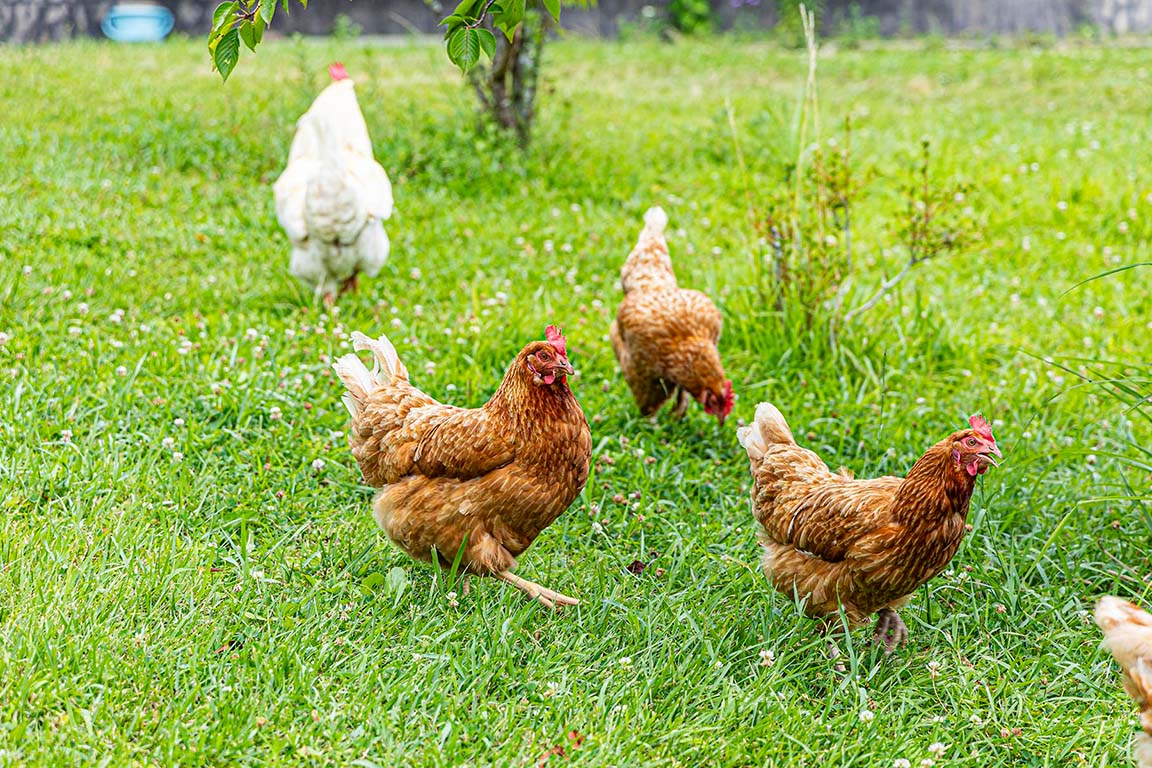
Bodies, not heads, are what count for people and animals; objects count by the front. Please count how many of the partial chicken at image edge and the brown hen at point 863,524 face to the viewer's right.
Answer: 2

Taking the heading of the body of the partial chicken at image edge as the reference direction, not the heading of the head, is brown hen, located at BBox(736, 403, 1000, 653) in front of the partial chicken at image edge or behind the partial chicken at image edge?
behind

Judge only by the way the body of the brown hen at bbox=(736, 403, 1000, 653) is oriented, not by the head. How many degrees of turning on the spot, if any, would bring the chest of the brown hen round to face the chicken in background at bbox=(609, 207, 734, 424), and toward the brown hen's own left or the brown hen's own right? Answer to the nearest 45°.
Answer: approximately 135° to the brown hen's own left

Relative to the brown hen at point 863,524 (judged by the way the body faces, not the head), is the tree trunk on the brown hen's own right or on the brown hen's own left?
on the brown hen's own left

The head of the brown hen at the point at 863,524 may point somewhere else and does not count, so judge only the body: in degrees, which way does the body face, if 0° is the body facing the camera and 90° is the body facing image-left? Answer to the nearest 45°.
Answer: approximately 270°

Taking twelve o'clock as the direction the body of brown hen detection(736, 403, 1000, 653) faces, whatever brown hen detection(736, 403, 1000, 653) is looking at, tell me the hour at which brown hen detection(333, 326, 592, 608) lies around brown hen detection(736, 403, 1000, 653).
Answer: brown hen detection(333, 326, 592, 608) is roughly at 6 o'clock from brown hen detection(736, 403, 1000, 653).

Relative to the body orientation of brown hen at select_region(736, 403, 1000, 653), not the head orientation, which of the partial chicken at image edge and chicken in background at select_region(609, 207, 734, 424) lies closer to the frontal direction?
the partial chicken at image edge

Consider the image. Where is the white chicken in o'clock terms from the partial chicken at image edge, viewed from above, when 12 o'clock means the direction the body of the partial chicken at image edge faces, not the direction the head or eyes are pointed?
The white chicken is roughly at 7 o'clock from the partial chicken at image edge.

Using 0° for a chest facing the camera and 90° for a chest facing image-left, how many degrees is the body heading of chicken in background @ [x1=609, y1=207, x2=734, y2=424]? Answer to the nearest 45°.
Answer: approximately 315°

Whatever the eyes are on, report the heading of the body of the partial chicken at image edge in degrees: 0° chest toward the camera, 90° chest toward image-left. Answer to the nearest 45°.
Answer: approximately 270°
